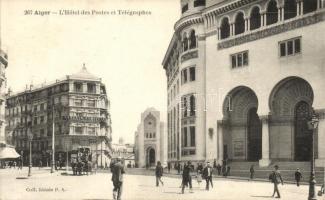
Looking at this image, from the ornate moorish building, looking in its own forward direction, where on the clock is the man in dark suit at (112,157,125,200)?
The man in dark suit is roughly at 11 o'clock from the ornate moorish building.

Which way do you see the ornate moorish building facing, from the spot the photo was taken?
facing the viewer and to the left of the viewer
